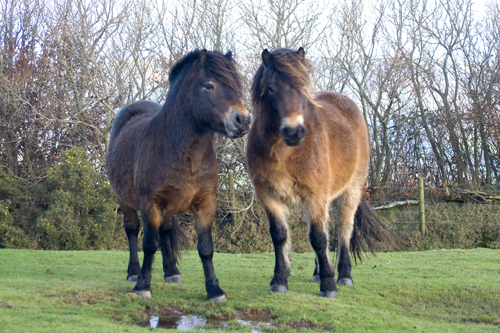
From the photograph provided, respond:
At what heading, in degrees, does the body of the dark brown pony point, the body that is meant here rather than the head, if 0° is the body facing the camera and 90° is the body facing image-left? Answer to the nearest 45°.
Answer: approximately 315°

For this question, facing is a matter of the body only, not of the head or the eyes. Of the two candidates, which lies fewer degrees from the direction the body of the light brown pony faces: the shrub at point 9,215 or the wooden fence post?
the shrub

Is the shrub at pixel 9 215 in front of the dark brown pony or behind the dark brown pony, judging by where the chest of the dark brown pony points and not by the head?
behind

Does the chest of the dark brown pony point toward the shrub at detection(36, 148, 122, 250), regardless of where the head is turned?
no

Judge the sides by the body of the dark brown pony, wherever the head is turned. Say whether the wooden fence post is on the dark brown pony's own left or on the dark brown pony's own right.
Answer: on the dark brown pony's own left

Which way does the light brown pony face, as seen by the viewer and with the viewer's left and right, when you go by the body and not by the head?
facing the viewer and to the left of the viewer

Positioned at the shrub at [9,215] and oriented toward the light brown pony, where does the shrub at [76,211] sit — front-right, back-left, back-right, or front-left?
front-left

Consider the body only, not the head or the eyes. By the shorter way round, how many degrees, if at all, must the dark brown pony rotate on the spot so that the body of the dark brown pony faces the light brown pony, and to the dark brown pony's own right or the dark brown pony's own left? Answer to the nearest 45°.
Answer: approximately 45° to the dark brown pony's own left

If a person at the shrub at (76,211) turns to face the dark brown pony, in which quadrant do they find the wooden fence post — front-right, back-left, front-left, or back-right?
front-left

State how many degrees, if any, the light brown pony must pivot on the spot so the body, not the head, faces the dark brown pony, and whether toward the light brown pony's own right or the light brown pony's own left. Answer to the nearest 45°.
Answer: approximately 45° to the light brown pony's own right

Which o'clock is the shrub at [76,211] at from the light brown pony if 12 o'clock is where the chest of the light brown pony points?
The shrub is roughly at 3 o'clock from the light brown pony.

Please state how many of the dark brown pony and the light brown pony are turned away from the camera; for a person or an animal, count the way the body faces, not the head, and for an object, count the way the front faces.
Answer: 0

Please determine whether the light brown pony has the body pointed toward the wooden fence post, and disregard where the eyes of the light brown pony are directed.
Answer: no

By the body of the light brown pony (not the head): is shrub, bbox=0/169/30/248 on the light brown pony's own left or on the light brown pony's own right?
on the light brown pony's own right

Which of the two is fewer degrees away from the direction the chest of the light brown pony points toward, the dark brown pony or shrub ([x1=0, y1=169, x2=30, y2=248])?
the dark brown pony

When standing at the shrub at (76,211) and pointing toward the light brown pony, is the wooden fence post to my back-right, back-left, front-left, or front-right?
front-left
